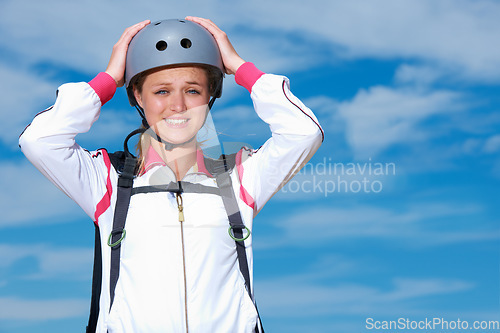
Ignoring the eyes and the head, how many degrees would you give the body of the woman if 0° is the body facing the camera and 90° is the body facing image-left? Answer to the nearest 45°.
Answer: approximately 0°

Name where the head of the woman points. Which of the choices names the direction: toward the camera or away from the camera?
toward the camera
